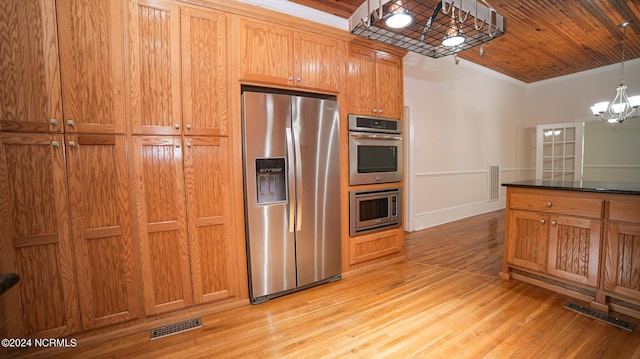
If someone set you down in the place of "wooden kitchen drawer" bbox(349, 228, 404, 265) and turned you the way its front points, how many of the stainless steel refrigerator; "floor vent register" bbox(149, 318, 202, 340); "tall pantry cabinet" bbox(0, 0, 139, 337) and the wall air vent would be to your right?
3

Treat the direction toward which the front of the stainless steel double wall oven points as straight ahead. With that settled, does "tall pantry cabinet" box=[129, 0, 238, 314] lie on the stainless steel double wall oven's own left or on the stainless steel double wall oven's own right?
on the stainless steel double wall oven's own right

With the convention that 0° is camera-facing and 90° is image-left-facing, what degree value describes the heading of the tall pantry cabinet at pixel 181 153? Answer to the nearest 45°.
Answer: approximately 0°

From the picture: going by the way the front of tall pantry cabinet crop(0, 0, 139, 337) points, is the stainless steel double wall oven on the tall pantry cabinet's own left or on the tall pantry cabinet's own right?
on the tall pantry cabinet's own left

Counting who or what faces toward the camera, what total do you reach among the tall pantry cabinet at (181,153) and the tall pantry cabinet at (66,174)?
2

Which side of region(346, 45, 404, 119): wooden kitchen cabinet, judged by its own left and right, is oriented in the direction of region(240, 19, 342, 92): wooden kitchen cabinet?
right

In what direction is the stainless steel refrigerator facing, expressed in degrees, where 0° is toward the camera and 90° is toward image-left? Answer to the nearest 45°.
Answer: approximately 315°

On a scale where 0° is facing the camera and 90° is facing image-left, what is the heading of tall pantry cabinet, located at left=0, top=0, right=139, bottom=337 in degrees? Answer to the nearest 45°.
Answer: approximately 0°

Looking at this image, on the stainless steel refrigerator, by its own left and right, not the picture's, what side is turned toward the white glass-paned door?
left

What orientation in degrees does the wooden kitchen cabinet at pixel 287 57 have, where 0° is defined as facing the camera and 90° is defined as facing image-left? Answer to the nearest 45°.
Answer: approximately 315°

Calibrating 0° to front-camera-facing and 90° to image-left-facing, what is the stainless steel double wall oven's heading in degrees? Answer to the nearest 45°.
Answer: approximately 315°
